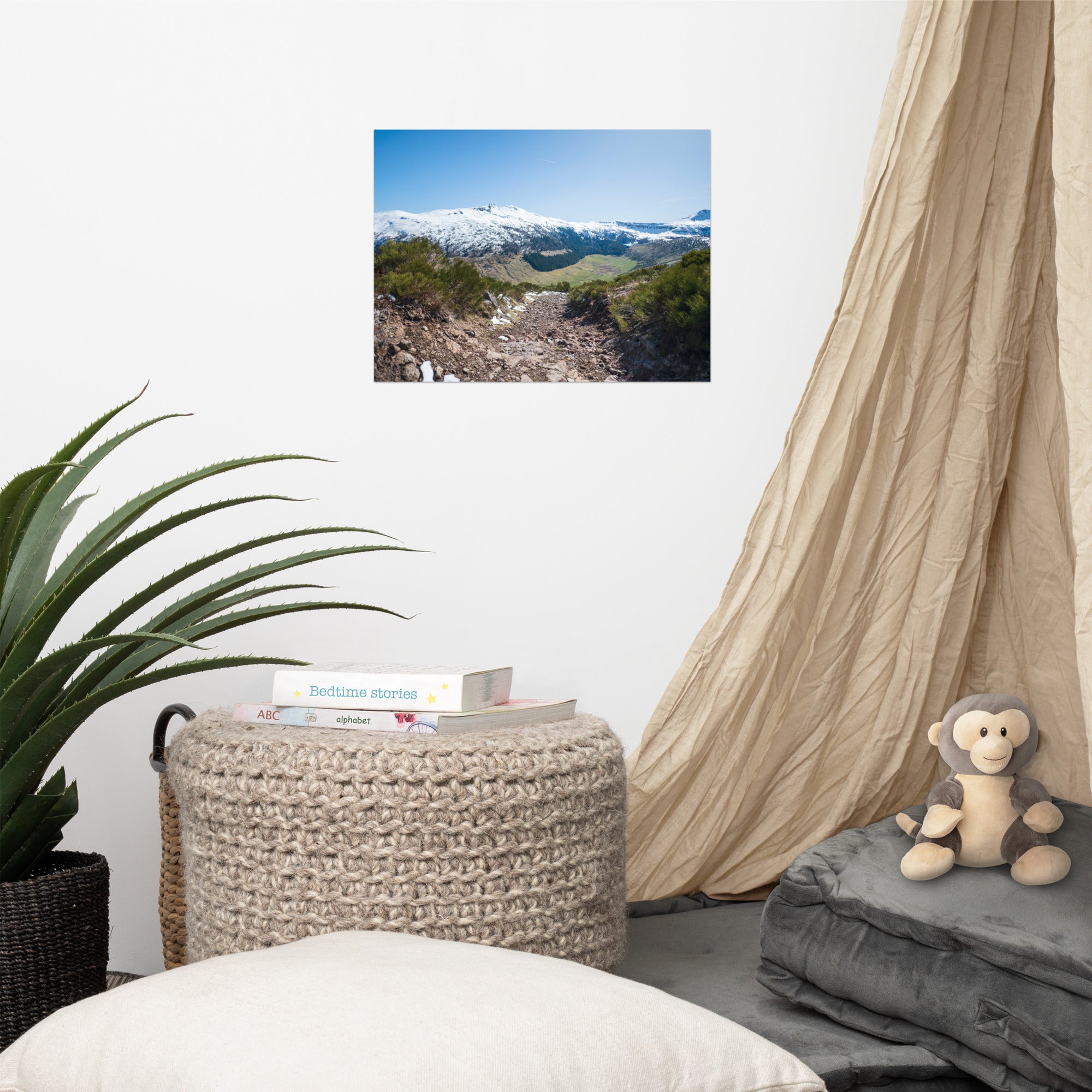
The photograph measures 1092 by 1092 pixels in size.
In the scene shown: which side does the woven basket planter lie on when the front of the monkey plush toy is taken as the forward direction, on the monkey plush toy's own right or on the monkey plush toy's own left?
on the monkey plush toy's own right

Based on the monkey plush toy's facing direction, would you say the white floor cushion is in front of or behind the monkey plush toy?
in front

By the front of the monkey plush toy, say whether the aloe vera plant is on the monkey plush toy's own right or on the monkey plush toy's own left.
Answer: on the monkey plush toy's own right

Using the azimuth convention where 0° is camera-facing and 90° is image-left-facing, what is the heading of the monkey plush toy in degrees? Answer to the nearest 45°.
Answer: approximately 0°
